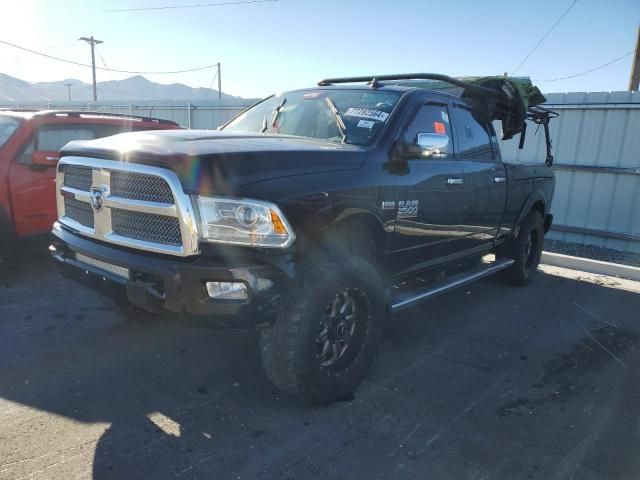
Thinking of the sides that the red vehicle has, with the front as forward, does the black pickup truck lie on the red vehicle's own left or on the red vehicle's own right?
on the red vehicle's own left

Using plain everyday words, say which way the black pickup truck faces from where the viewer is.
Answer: facing the viewer and to the left of the viewer

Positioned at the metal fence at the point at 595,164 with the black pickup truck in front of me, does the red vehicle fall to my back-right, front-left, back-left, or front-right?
front-right

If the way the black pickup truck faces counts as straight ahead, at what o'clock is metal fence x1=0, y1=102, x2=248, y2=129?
The metal fence is roughly at 4 o'clock from the black pickup truck.

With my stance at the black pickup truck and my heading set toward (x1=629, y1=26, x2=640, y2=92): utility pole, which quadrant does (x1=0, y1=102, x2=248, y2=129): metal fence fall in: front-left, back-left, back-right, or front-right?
front-left

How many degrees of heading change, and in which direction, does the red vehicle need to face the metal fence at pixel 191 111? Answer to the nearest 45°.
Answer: approximately 135° to its right

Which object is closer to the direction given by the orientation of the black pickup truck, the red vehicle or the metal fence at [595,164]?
the red vehicle

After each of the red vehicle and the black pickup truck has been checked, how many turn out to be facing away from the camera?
0

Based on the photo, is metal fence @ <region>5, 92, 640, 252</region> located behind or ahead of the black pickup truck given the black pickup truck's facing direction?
behind

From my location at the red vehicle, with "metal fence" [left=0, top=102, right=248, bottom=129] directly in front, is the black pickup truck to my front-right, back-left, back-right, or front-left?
back-right

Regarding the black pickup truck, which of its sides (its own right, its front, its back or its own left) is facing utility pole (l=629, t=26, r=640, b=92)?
back

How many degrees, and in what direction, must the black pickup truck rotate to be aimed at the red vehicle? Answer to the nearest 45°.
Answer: approximately 90° to its right
